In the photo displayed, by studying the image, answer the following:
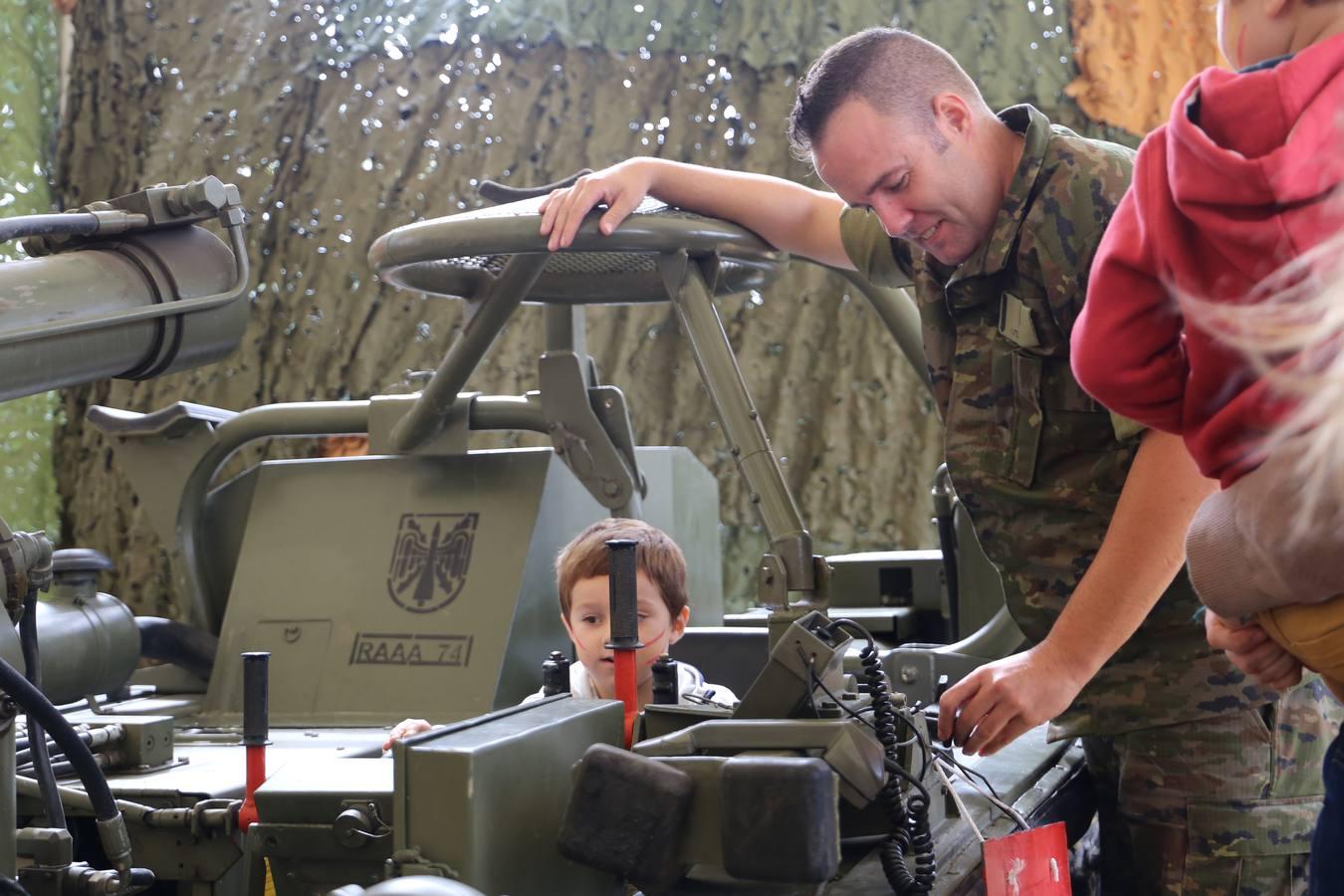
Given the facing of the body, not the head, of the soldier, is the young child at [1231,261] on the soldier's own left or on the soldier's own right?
on the soldier's own left

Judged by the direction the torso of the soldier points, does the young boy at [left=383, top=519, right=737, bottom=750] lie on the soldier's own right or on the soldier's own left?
on the soldier's own right

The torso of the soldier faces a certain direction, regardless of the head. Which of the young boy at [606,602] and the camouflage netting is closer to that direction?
the young boy

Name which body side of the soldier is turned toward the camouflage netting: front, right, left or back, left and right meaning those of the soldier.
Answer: right

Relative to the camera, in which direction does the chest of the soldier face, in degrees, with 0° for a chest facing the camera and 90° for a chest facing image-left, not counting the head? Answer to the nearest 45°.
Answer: approximately 45°
